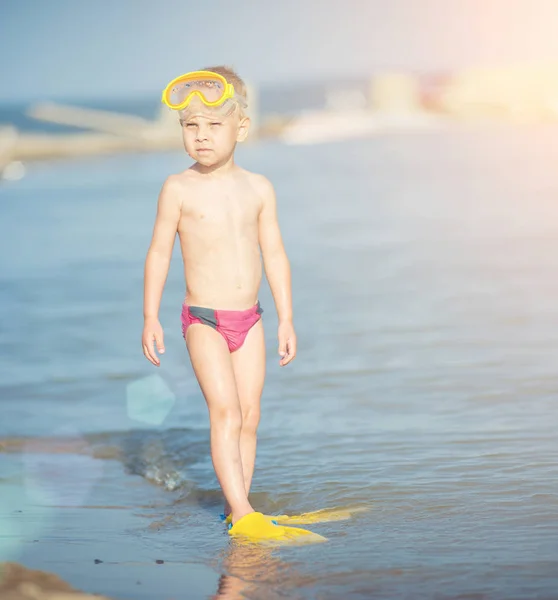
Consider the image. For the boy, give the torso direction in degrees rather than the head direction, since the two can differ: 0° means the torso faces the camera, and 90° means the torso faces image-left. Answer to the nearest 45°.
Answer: approximately 315°
